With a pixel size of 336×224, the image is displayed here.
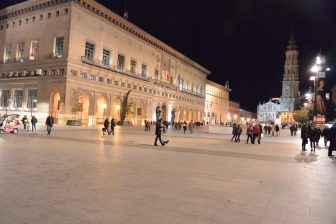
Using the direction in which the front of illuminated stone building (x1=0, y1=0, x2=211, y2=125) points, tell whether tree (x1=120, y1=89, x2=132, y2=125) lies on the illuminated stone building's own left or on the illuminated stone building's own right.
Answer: on the illuminated stone building's own right

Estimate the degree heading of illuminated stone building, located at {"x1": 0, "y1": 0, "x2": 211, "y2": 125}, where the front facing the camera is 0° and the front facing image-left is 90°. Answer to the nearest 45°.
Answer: approximately 315°
